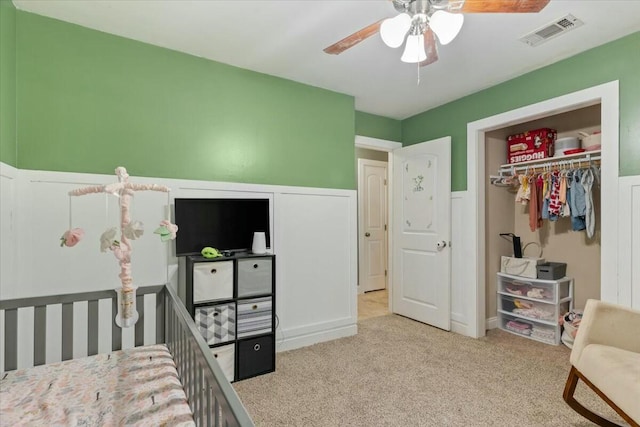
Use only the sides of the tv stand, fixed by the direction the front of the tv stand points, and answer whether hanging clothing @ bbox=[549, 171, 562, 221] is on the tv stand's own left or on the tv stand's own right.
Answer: on the tv stand's own left

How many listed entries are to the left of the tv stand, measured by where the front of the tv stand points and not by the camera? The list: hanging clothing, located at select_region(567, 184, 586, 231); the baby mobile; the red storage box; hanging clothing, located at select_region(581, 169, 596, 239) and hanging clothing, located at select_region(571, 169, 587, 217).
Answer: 4

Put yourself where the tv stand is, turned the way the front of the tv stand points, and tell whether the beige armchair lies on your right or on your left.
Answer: on your left

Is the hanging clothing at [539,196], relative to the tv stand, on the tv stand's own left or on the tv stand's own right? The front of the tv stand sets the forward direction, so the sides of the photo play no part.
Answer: on the tv stand's own left

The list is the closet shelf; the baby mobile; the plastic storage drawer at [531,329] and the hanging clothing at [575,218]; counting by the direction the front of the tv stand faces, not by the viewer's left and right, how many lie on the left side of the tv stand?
3

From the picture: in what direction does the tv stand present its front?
toward the camera

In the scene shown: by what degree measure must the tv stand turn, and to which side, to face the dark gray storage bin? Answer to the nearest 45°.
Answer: approximately 90° to its left

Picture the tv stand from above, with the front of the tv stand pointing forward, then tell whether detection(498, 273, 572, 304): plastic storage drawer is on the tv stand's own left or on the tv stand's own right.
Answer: on the tv stand's own left

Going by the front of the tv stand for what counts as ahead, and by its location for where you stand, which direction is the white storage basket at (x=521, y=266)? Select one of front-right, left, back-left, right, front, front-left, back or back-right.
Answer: left

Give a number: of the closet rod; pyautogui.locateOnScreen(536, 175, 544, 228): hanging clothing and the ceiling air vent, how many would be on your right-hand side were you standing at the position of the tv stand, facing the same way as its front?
0

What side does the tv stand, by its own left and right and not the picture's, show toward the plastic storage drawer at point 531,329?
left

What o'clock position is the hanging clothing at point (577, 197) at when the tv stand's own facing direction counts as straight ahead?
The hanging clothing is roughly at 9 o'clock from the tv stand.

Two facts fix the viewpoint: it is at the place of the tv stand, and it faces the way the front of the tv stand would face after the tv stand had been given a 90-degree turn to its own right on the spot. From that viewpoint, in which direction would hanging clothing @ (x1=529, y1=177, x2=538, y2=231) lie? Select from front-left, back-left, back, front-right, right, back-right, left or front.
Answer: back
